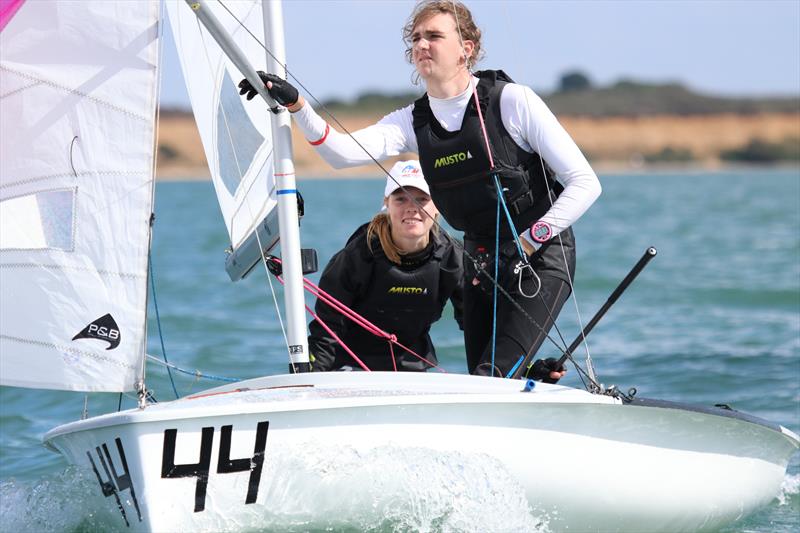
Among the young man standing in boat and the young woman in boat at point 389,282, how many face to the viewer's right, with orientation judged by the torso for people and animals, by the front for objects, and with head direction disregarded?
0

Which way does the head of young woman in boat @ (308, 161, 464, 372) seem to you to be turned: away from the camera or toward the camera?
toward the camera

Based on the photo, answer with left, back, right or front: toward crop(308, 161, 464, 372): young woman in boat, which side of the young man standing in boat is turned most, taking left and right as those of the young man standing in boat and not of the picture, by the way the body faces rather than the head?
right

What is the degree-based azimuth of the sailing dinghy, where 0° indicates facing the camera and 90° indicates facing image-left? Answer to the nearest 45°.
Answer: approximately 45°

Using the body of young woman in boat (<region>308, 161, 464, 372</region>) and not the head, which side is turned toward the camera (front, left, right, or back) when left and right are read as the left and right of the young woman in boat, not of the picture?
front

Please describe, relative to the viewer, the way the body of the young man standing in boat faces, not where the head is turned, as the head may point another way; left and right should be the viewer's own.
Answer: facing the viewer and to the left of the viewer

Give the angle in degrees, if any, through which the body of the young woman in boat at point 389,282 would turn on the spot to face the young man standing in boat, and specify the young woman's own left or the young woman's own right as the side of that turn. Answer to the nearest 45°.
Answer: approximately 45° to the young woman's own left

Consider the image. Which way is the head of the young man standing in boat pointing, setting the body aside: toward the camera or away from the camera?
toward the camera
